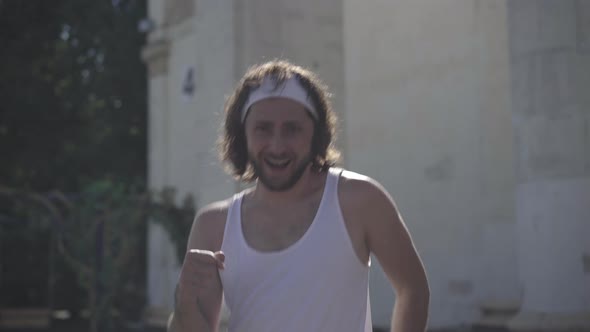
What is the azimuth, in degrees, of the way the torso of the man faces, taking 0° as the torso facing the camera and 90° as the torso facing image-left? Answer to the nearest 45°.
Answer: approximately 0°
